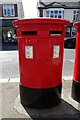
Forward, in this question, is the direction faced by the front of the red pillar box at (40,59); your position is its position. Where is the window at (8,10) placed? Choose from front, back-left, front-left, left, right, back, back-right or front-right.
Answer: back

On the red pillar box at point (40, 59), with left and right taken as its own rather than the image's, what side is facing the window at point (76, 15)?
back

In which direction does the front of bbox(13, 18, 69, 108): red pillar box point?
toward the camera
